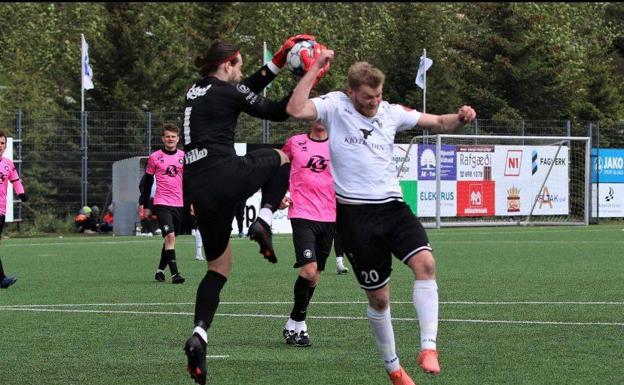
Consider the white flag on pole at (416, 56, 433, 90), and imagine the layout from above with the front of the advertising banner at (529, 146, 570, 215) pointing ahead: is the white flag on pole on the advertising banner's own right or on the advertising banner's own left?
on the advertising banner's own right

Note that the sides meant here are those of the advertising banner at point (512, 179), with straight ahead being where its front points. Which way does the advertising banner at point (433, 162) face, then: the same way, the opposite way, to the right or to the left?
the same way

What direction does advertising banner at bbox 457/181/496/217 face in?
toward the camera

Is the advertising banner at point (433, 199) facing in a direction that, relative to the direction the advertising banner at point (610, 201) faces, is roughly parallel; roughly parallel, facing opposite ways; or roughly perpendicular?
roughly parallel

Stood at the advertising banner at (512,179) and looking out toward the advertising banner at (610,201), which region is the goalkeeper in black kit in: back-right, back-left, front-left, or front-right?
back-right

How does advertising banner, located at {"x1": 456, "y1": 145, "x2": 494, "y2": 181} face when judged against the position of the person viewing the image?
facing the viewer

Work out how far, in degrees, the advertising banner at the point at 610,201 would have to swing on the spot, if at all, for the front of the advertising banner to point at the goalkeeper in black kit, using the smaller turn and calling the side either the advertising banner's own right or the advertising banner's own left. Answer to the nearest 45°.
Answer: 0° — it already faces them

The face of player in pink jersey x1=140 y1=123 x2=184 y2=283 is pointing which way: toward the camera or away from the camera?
toward the camera

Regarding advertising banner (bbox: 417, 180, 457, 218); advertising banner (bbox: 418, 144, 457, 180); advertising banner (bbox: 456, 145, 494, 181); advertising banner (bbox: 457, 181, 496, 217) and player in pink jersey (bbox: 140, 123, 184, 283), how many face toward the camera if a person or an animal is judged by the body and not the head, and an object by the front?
5

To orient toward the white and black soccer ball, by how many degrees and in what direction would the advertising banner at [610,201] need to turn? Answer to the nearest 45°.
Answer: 0° — it already faces it

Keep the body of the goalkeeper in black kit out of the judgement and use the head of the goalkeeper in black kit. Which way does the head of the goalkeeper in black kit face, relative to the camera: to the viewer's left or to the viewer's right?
to the viewer's right

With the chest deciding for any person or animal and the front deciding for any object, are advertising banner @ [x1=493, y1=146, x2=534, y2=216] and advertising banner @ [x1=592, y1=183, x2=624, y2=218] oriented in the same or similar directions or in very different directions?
same or similar directions

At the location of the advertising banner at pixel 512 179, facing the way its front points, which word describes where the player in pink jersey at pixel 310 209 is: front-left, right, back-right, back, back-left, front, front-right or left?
front

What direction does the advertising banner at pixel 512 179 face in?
toward the camera

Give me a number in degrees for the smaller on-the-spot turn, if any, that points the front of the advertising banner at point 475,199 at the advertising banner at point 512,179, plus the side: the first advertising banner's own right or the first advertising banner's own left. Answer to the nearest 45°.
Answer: approximately 135° to the first advertising banner's own left

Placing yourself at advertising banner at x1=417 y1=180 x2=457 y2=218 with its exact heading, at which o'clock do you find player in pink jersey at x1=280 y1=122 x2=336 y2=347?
The player in pink jersey is roughly at 12 o'clock from the advertising banner.

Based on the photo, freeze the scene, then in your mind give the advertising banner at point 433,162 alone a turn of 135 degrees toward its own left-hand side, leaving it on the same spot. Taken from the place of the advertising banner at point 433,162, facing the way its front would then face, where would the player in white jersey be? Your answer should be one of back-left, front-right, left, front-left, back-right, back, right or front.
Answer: back-right
